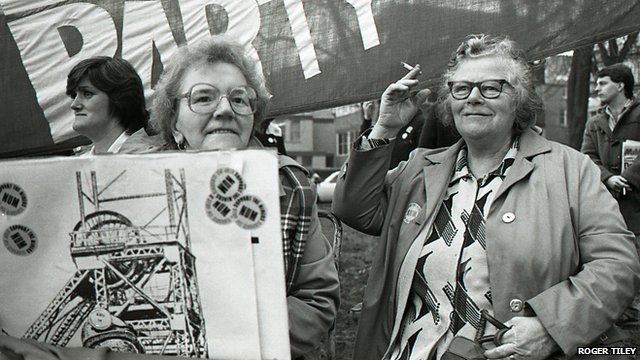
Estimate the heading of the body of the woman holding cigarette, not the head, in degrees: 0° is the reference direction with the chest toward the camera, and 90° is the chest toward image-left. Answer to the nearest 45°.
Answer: approximately 45°

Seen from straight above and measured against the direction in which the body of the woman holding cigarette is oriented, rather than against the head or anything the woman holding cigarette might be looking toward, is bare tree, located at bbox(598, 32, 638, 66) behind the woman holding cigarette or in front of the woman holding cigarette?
behind

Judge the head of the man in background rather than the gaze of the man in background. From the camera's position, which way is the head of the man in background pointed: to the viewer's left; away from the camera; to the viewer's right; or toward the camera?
to the viewer's left

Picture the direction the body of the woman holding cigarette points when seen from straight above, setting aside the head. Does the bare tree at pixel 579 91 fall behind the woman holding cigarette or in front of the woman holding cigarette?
behind

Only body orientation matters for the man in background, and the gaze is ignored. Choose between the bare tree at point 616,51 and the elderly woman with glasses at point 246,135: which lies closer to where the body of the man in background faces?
the elderly woman with glasses

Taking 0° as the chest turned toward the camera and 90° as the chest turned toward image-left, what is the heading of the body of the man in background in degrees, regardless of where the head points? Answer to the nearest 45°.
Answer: approximately 45°

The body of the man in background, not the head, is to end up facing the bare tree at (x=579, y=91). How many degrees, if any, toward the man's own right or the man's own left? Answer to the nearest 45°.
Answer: approximately 135° to the man's own right
